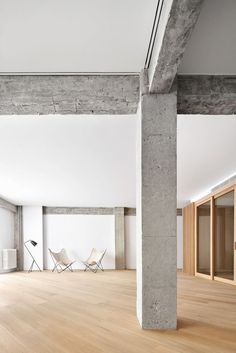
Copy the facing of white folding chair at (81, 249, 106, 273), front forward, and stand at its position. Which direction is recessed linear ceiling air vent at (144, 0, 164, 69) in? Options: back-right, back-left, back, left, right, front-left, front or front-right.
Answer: front-left

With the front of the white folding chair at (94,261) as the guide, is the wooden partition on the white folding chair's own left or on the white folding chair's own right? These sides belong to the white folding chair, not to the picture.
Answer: on the white folding chair's own left

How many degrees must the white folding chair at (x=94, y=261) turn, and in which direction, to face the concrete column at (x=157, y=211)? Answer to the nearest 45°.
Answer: approximately 45° to its left

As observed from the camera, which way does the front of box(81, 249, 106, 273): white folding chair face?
facing the viewer and to the left of the viewer

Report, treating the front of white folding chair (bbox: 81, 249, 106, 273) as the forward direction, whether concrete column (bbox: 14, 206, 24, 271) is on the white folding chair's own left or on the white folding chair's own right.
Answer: on the white folding chair's own right
